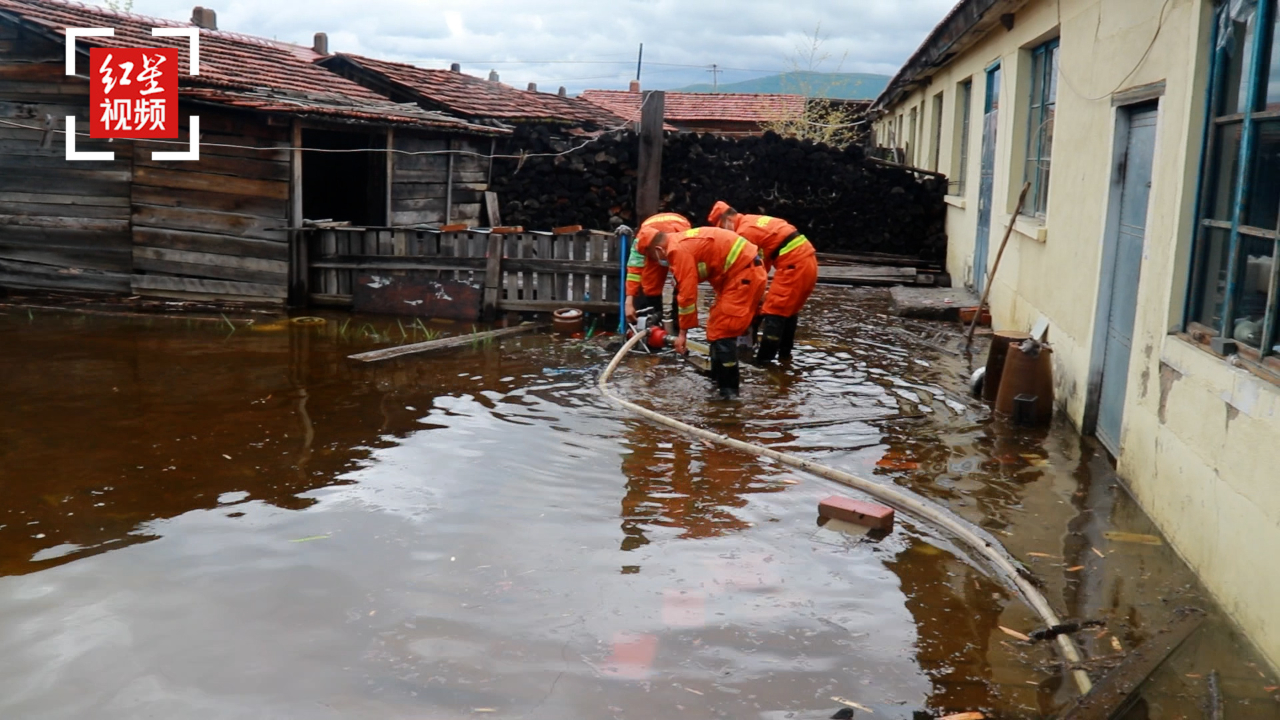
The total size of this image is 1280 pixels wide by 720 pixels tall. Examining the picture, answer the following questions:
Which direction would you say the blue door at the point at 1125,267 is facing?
to the viewer's left

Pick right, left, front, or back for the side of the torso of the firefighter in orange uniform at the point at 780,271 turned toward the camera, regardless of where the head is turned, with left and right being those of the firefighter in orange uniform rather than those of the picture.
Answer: left

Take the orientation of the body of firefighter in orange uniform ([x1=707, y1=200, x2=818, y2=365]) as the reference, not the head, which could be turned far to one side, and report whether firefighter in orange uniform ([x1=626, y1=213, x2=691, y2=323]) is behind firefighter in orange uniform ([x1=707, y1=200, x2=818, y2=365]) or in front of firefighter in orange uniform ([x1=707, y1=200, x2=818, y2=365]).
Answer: in front

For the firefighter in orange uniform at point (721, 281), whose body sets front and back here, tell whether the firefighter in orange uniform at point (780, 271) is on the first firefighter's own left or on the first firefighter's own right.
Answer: on the first firefighter's own right

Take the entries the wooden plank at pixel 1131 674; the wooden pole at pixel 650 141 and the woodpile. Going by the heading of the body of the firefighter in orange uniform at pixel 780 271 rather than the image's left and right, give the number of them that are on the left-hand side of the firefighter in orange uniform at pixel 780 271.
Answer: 1

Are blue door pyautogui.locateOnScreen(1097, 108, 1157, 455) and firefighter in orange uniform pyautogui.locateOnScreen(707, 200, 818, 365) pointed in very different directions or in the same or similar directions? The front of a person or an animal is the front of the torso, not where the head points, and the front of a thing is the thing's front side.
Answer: same or similar directions

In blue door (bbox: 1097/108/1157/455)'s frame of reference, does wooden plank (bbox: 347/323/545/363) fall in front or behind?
in front

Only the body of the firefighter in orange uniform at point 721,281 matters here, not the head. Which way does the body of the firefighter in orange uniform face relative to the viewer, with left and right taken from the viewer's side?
facing to the left of the viewer

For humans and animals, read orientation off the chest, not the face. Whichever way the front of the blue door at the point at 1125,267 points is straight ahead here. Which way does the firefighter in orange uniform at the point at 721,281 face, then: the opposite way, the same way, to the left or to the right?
the same way

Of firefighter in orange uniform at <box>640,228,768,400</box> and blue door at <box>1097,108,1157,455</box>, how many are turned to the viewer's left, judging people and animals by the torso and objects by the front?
2
